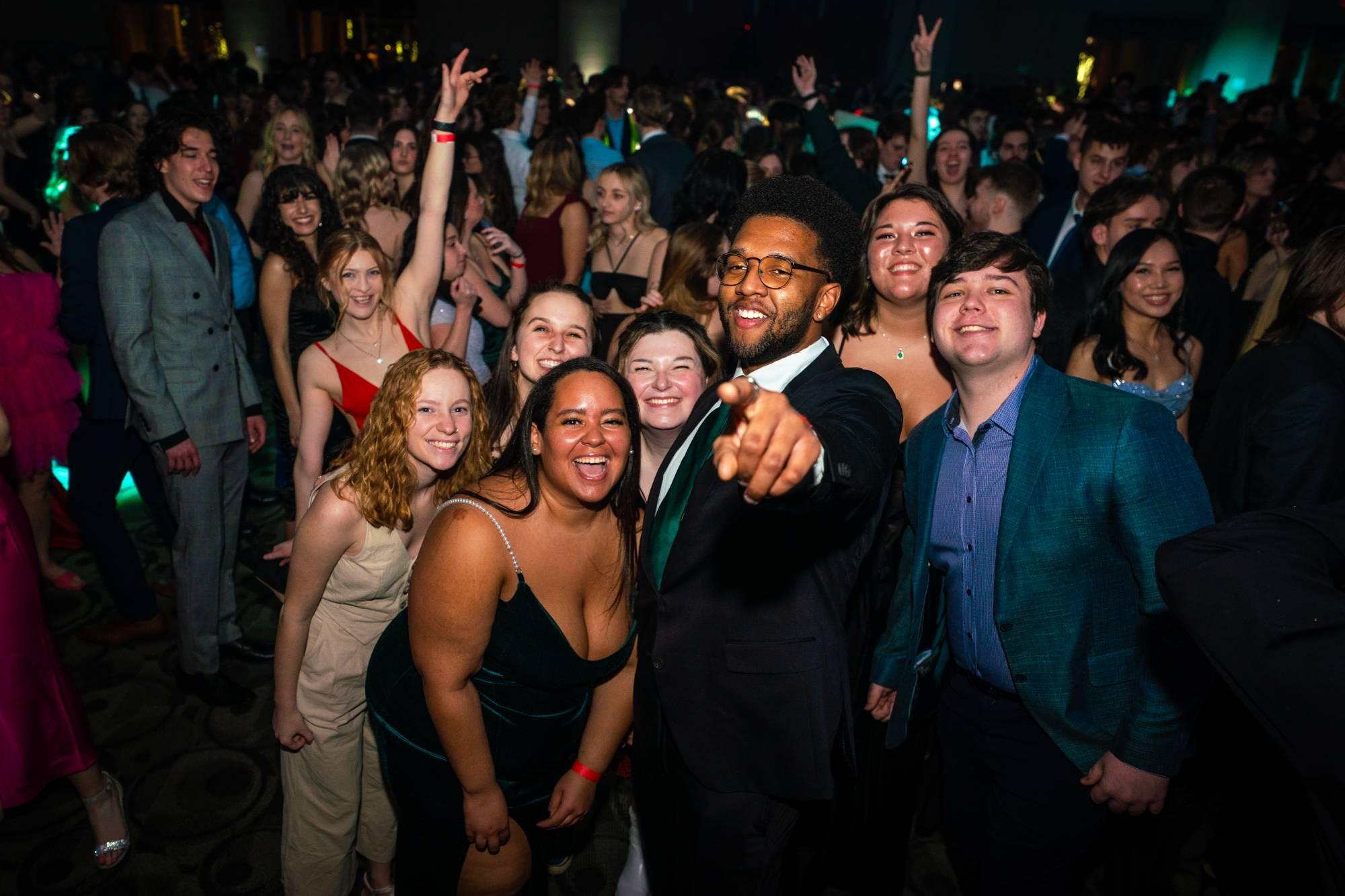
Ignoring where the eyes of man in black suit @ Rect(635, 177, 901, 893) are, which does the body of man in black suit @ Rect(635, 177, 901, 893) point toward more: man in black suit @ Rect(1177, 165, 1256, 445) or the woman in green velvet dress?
the woman in green velvet dress

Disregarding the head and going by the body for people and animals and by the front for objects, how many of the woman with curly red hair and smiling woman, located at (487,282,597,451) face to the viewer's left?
0

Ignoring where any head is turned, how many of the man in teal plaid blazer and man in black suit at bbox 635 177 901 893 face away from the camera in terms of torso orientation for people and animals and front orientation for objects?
0

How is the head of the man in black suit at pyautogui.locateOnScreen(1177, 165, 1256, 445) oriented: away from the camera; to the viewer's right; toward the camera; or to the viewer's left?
away from the camera

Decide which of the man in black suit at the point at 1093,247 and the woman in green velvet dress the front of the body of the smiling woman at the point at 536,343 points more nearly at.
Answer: the woman in green velvet dress

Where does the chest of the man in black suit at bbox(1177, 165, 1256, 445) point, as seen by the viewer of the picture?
away from the camera

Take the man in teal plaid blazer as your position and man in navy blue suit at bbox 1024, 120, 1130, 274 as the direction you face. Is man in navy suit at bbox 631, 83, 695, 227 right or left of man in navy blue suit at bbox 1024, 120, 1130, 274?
left

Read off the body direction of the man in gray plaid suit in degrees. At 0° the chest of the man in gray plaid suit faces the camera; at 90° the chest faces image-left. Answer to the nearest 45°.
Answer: approximately 315°

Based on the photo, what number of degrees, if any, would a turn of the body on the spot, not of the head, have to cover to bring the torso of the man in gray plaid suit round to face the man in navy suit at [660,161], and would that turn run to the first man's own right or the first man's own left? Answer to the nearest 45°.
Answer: approximately 90° to the first man's own left

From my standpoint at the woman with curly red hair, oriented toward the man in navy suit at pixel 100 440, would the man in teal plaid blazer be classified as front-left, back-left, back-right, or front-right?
back-right

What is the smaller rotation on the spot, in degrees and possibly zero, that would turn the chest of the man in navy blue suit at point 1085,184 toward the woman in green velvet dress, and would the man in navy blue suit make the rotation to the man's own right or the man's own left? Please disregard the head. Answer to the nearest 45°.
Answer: approximately 45° to the man's own right

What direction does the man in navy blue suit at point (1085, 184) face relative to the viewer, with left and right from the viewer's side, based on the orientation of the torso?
facing the viewer and to the right of the viewer

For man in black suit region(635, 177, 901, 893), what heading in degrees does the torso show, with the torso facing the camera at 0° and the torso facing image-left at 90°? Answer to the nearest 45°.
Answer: approximately 45°

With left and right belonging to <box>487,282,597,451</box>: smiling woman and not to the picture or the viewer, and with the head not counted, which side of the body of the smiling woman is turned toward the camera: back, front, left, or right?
front
